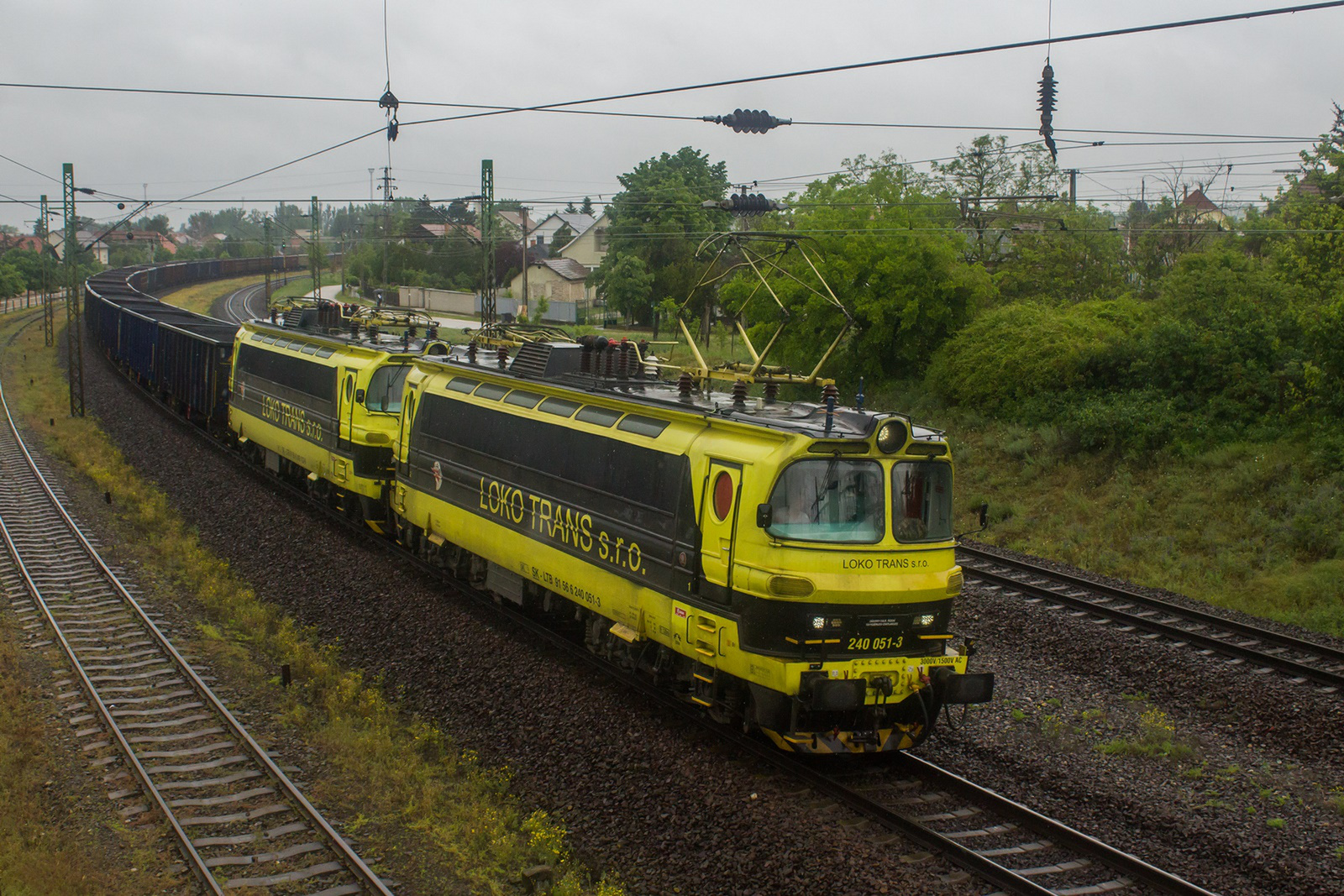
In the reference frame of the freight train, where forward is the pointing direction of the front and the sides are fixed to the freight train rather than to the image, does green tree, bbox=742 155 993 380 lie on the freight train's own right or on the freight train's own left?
on the freight train's own left

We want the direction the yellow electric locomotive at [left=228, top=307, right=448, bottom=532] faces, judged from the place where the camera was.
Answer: facing the viewer and to the right of the viewer

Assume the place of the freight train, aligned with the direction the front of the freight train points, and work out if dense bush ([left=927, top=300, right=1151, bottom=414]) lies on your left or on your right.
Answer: on your left

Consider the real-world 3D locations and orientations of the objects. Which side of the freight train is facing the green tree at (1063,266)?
left

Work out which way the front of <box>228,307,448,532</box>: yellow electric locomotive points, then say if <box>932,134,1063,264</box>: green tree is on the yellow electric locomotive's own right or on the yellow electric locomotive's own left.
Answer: on the yellow electric locomotive's own left

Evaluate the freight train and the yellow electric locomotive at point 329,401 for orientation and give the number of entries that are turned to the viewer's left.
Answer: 0
